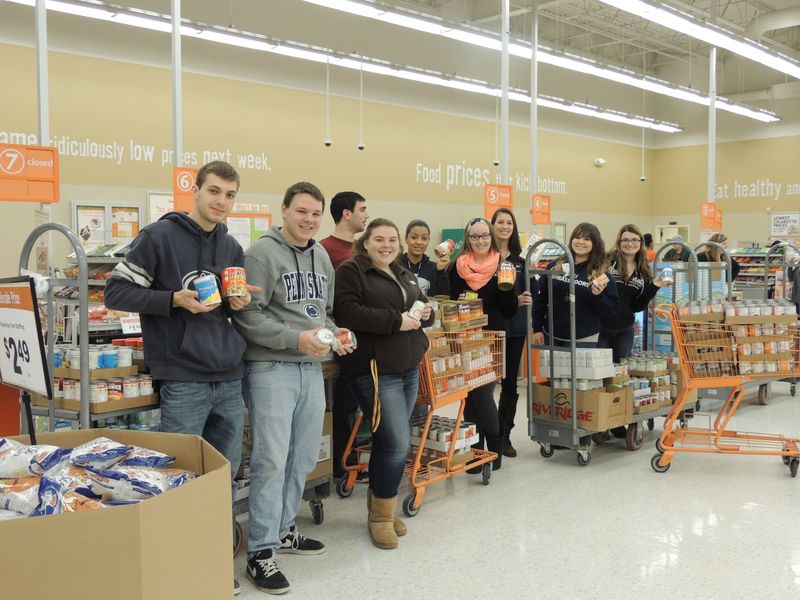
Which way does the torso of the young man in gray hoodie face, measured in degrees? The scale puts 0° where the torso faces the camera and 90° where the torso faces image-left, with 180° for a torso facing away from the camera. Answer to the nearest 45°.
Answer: approximately 315°

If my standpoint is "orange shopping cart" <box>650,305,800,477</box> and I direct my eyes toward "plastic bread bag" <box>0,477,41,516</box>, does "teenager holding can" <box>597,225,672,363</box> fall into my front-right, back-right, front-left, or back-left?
back-right

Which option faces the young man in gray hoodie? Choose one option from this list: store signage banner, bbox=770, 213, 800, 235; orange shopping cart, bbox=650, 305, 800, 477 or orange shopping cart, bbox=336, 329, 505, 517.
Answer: the store signage banner

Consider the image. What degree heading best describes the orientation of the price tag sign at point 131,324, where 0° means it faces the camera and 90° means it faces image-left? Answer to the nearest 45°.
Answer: approximately 0°

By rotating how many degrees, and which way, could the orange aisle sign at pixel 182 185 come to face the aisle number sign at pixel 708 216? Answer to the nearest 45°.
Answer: approximately 135° to its left
